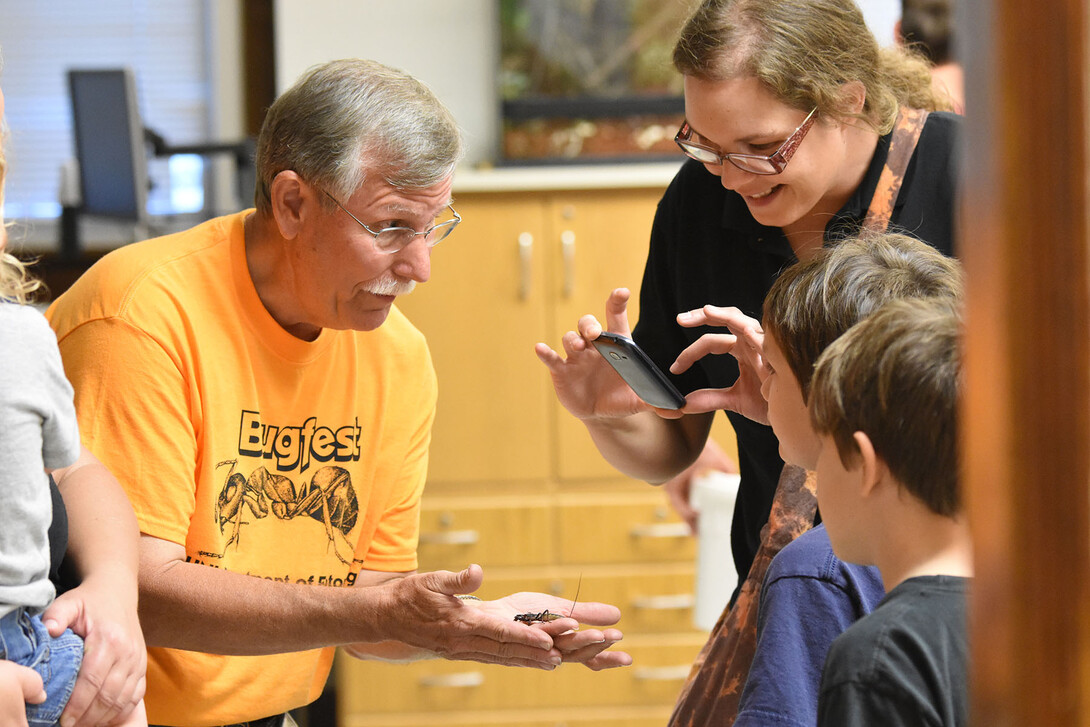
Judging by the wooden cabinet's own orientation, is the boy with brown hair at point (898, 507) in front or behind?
in front

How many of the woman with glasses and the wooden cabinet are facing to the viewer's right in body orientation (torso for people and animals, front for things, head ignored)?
0

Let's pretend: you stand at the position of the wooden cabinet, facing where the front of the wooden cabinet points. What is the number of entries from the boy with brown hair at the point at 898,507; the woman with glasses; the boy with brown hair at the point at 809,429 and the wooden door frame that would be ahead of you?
4

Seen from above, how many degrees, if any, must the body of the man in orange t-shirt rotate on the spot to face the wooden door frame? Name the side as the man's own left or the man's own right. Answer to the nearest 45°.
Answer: approximately 45° to the man's own right

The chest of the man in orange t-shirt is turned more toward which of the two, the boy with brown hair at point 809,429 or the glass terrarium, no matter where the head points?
the boy with brown hair

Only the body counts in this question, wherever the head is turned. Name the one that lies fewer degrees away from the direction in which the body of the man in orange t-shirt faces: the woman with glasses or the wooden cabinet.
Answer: the woman with glasses

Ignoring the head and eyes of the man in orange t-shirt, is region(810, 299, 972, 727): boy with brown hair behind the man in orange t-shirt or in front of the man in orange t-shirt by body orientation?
in front

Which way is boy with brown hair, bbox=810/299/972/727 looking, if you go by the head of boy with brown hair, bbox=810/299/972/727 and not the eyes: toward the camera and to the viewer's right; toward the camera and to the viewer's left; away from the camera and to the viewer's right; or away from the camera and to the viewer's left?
away from the camera and to the viewer's left

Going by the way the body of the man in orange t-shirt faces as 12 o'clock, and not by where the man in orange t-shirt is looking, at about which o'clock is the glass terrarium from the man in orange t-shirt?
The glass terrarium is roughly at 8 o'clock from the man in orange t-shirt.

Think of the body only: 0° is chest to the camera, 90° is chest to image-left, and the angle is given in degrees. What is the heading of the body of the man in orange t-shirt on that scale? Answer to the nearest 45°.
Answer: approximately 315°

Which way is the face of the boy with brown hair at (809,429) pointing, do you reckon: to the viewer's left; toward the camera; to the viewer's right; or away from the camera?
to the viewer's left

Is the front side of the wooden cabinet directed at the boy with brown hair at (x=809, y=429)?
yes

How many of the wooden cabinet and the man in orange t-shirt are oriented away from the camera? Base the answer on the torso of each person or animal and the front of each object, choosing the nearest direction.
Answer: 0

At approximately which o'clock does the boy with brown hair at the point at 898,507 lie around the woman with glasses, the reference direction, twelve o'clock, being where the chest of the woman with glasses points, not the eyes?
The boy with brown hair is roughly at 10 o'clock from the woman with glasses.
